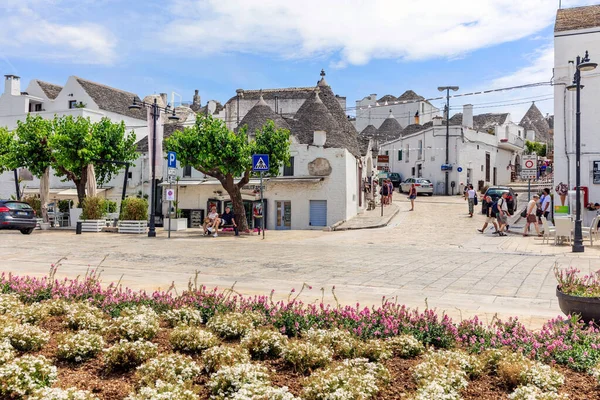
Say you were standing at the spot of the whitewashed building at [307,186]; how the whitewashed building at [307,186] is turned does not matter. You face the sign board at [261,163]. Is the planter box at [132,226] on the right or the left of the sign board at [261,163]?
right

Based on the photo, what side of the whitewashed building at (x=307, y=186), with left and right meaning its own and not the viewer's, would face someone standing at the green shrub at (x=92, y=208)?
right

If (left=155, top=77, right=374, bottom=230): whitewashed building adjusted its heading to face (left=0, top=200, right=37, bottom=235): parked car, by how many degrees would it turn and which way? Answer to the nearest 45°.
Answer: approximately 45° to its right

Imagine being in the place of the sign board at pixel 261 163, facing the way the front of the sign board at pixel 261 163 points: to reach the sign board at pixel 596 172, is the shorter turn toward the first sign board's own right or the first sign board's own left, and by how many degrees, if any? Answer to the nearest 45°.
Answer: approximately 90° to the first sign board's own left

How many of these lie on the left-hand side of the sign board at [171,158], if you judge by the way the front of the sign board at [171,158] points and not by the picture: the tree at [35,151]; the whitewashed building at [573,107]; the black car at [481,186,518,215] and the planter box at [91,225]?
2

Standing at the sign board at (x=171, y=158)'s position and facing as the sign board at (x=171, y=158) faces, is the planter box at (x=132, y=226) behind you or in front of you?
behind

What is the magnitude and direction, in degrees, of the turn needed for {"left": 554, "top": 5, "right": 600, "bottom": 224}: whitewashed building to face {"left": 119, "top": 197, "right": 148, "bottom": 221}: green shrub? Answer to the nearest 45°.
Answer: approximately 45° to its right

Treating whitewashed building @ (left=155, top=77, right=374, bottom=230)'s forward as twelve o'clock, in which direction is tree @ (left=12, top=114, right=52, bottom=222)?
The tree is roughly at 3 o'clock from the whitewashed building.
